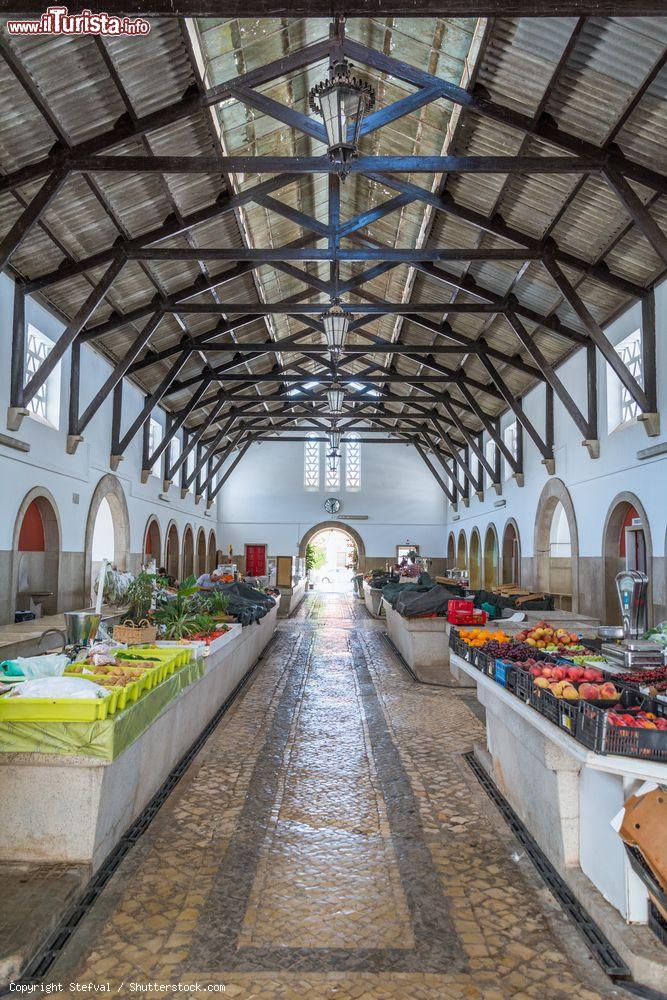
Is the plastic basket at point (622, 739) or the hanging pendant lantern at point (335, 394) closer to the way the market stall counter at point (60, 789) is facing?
the plastic basket

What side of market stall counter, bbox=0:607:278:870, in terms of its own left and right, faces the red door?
left

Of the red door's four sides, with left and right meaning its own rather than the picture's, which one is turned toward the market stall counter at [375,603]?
front

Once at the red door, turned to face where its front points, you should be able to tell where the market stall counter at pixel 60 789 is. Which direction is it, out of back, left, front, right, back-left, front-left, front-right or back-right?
front

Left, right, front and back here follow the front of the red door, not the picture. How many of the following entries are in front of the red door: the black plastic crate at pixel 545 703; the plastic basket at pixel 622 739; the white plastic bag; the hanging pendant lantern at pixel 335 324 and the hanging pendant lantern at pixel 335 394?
5

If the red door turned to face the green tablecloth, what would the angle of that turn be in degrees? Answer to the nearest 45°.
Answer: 0° — it already faces it

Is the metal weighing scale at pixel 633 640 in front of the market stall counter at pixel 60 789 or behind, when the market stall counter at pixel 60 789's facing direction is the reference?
in front

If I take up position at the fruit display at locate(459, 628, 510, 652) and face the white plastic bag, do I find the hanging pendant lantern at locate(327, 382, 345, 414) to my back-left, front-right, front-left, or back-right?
back-right

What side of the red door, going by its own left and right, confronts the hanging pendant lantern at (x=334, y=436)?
front

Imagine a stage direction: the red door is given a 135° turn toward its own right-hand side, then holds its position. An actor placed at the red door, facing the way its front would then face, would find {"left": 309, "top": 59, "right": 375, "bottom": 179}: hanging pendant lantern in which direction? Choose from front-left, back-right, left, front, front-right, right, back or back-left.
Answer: back-left

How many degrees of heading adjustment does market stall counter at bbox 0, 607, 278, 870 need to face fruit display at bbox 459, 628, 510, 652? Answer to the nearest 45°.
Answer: approximately 45° to its left

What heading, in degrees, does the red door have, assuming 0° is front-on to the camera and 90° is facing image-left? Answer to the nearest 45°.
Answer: approximately 0°

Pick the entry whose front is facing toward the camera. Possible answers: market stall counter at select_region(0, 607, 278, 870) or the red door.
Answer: the red door

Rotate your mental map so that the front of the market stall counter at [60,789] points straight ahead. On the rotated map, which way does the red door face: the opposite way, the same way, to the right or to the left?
to the right

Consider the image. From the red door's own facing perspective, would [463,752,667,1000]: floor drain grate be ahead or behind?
ahead

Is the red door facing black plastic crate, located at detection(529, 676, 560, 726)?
yes

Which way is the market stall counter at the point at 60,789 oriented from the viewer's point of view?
to the viewer's right

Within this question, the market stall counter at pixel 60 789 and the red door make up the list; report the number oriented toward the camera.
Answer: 1

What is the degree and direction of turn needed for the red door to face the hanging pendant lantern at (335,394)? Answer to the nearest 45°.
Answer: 0° — it already faces it

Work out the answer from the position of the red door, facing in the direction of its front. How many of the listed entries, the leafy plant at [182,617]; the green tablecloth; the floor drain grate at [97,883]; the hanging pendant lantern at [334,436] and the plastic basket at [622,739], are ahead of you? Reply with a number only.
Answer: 5
